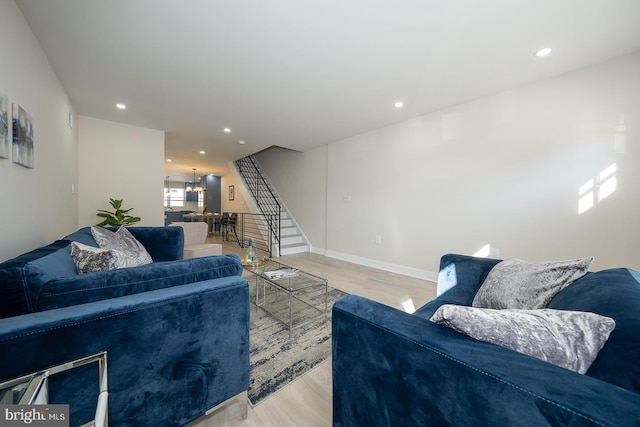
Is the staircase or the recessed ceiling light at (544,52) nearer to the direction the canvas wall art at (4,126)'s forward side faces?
the recessed ceiling light

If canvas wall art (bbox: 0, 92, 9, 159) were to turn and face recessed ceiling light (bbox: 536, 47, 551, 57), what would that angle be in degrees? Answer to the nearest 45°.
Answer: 0° — it already faces it

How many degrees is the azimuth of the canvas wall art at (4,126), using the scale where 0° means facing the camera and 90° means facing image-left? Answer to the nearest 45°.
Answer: approximately 315°

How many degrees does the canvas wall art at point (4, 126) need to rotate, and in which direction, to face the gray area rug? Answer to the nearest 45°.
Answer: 0° — it already faces it

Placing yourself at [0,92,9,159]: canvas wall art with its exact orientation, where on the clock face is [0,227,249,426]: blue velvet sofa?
The blue velvet sofa is roughly at 1 o'clock from the canvas wall art.

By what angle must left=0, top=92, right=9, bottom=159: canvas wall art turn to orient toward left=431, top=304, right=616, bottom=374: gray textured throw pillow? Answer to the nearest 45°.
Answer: approximately 45° to its right
